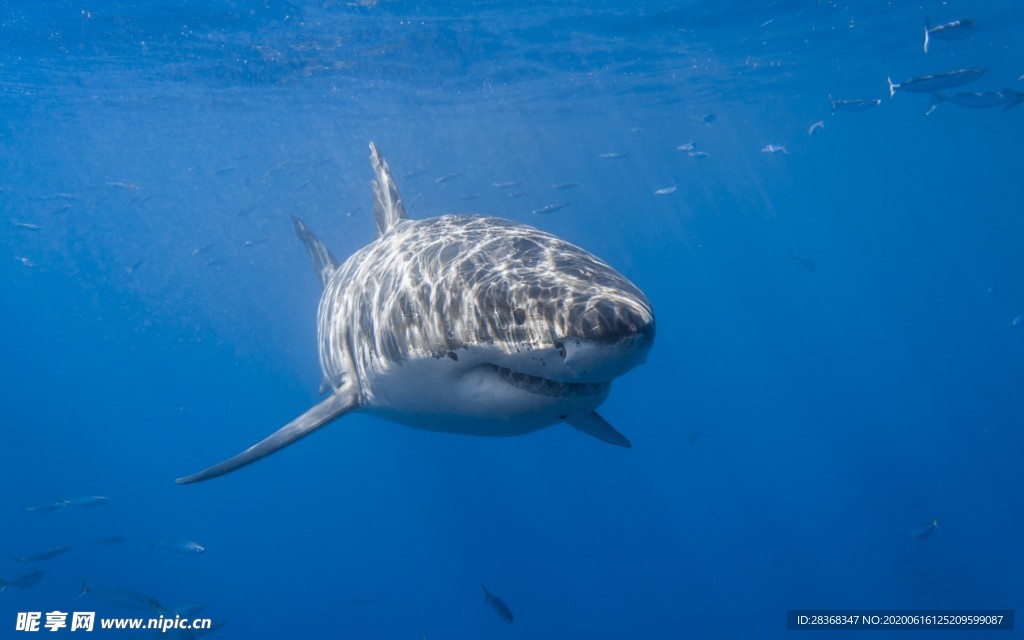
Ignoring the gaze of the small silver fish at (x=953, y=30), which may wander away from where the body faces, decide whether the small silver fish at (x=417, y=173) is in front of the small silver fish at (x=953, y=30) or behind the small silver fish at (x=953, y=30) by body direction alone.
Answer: behind

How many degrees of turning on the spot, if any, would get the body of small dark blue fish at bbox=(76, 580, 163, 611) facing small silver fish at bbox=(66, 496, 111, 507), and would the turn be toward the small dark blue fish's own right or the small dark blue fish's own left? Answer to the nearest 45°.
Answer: approximately 90° to the small dark blue fish's own left

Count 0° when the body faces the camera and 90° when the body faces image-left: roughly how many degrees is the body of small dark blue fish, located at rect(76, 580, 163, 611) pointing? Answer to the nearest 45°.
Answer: approximately 270°

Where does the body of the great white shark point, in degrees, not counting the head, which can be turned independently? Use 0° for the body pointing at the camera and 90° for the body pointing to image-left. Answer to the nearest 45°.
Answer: approximately 315°

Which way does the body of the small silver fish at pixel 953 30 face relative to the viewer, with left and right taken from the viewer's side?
facing to the right of the viewer

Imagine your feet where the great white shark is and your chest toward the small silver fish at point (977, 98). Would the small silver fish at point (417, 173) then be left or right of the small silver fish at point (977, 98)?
left

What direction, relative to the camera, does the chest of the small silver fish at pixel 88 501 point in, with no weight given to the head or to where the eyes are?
to the viewer's right
